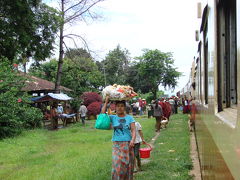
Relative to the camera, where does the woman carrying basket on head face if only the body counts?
toward the camera

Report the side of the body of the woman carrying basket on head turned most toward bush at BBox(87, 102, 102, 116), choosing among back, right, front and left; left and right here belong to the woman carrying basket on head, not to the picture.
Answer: back

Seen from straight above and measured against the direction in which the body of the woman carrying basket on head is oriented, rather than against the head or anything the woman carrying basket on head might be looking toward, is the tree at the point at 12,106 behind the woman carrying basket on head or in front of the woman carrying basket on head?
behind

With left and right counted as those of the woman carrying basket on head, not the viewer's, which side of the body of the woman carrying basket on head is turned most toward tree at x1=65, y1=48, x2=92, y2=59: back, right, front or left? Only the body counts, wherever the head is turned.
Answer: back

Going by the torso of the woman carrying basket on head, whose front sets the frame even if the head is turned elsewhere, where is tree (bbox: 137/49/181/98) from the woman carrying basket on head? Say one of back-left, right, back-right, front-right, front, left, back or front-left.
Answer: back

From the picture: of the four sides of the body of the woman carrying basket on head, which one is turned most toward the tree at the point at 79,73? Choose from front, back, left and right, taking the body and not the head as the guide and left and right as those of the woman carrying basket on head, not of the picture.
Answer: back

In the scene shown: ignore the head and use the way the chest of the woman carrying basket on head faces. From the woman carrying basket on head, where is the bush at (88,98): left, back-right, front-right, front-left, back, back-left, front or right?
back

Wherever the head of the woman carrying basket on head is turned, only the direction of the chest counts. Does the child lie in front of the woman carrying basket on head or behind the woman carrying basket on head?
behind
